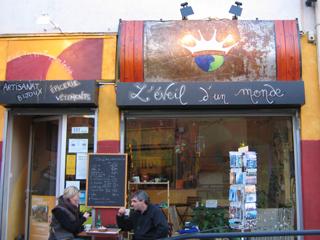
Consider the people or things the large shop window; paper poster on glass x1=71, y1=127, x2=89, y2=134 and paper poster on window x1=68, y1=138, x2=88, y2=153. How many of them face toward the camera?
3

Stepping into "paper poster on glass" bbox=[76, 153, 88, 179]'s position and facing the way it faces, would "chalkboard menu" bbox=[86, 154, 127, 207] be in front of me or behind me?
in front

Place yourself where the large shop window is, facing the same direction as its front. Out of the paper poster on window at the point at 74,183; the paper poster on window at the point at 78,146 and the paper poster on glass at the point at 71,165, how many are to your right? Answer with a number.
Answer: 3

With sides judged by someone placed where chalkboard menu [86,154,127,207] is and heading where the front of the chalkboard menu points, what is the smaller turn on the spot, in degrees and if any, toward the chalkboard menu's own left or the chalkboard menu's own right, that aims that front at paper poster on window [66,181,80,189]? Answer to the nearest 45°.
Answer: approximately 135° to the chalkboard menu's own right

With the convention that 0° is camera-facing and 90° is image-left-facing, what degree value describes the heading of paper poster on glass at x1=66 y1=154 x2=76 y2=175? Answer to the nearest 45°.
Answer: approximately 0°

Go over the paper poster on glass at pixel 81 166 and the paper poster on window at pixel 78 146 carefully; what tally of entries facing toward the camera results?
2

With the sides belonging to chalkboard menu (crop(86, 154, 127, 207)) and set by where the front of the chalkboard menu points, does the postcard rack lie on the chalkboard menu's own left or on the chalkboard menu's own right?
on the chalkboard menu's own left

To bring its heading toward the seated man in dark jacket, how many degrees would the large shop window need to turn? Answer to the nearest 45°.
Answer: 0° — it already faces them
